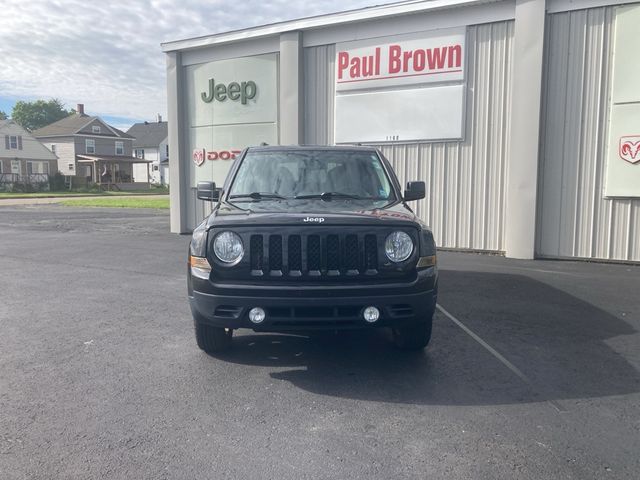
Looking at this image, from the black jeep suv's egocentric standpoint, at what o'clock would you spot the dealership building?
The dealership building is roughly at 7 o'clock from the black jeep suv.

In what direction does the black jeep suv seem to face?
toward the camera
